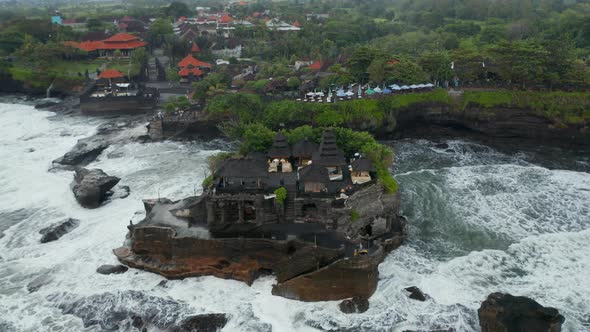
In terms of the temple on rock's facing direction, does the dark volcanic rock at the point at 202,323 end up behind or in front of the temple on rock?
in front

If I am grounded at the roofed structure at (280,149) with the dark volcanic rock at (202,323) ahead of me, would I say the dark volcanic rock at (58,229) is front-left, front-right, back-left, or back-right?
front-right

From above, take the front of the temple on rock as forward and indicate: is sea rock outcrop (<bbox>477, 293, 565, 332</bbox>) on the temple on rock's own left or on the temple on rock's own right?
on the temple on rock's own left

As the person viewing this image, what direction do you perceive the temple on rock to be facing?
facing the viewer

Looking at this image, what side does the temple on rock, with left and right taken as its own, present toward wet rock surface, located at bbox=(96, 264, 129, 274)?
right

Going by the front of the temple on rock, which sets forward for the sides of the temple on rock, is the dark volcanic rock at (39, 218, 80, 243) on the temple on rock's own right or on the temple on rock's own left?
on the temple on rock's own right
